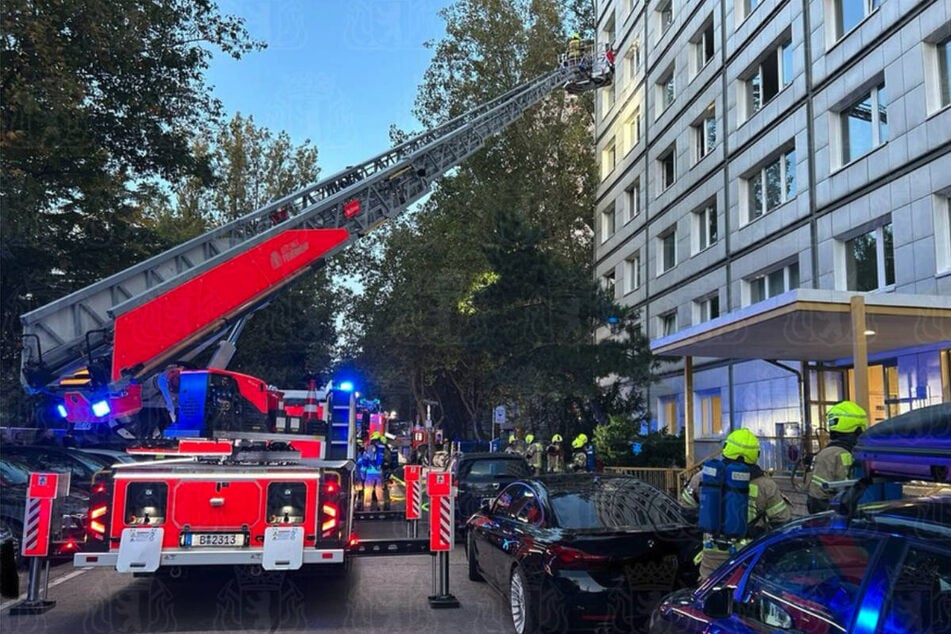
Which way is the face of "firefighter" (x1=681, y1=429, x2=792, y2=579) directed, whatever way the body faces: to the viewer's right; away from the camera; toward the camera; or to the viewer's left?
away from the camera

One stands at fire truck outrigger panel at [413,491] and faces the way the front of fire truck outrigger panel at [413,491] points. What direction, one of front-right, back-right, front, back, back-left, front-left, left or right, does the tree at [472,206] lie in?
back

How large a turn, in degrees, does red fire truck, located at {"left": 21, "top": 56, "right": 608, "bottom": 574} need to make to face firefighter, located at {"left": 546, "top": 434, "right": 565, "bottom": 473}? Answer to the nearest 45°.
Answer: approximately 45° to its right

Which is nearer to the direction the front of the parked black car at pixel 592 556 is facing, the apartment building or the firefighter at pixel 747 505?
the apartment building

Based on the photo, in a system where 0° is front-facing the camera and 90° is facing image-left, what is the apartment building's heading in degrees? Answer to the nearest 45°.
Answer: approximately 45°

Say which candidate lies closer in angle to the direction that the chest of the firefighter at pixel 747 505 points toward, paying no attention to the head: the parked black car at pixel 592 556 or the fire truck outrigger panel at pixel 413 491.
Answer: the fire truck outrigger panel

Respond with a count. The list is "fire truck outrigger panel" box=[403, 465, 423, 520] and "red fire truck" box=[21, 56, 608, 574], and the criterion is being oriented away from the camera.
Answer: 1

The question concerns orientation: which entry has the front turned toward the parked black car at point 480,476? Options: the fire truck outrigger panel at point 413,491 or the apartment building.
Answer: the apartment building

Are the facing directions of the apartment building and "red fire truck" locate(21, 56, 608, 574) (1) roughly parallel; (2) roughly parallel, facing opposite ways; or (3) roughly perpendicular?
roughly perpendicular

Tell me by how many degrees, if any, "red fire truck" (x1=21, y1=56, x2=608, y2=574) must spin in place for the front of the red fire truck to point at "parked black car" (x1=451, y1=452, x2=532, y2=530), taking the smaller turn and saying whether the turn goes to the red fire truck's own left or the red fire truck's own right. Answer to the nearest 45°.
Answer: approximately 45° to the red fire truck's own right

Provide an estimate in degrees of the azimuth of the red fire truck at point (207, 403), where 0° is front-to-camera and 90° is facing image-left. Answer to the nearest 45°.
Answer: approximately 180°

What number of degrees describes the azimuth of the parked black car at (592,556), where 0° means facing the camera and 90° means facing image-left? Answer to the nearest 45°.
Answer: approximately 135°

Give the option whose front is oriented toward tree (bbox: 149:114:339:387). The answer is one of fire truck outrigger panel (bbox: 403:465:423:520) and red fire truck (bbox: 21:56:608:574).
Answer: the red fire truck

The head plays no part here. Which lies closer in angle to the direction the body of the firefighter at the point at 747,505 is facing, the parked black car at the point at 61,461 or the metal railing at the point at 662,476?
the metal railing
